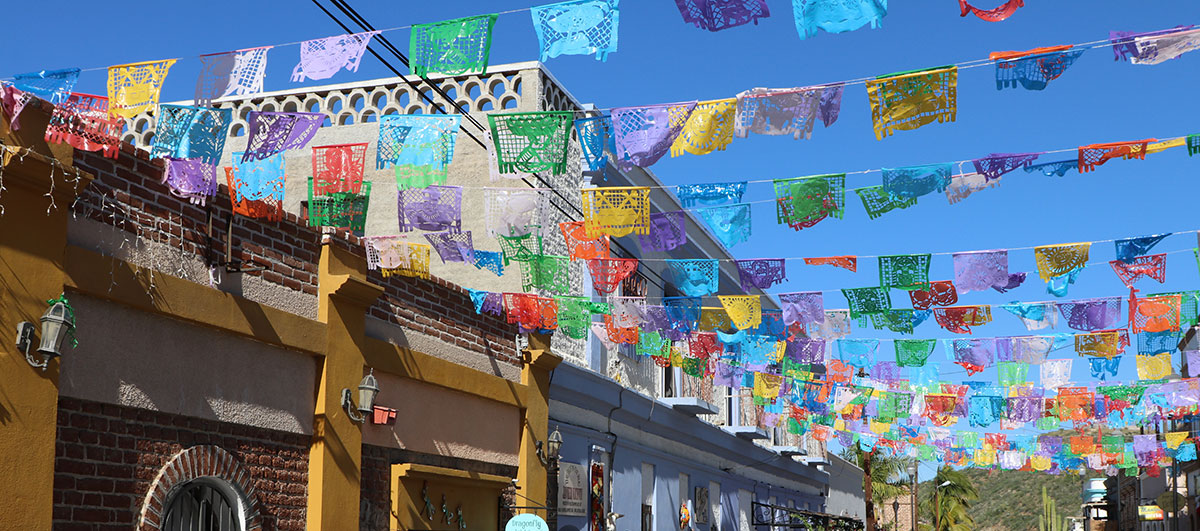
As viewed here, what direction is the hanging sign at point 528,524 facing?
toward the camera

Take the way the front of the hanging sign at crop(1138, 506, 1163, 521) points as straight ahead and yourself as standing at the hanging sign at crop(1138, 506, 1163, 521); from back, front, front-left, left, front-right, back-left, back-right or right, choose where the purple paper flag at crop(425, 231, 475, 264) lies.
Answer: front

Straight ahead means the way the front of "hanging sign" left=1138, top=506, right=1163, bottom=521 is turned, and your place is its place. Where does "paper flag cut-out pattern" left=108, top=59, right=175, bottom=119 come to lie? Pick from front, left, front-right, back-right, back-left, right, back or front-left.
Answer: front

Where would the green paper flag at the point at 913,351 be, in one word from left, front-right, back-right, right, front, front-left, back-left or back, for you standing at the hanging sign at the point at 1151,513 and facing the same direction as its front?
front

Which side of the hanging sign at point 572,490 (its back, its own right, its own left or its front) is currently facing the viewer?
front

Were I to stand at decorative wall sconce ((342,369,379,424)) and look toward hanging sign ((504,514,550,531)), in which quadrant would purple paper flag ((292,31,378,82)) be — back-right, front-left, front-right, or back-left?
back-right

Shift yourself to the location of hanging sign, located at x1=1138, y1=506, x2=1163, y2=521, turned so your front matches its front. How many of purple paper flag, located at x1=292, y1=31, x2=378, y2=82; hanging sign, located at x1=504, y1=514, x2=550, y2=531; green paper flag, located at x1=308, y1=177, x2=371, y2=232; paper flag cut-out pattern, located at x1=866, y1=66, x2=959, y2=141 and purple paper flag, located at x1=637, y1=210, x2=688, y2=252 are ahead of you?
5

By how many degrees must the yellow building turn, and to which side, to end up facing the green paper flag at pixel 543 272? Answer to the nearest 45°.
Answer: approximately 90° to its left

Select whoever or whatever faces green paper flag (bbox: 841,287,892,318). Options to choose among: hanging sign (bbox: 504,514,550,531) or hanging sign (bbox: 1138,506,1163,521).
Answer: hanging sign (bbox: 1138,506,1163,521)

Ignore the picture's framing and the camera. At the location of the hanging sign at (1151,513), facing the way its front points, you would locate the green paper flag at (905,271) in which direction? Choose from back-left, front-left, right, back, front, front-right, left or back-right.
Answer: front

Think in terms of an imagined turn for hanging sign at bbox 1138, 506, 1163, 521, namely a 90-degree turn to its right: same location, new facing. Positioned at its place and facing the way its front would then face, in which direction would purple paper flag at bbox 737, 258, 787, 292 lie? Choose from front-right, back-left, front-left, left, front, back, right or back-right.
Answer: left

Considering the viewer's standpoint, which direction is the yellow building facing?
facing the viewer and to the right of the viewer

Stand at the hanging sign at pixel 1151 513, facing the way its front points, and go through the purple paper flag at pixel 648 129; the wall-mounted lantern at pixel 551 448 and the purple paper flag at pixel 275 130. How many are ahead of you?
3

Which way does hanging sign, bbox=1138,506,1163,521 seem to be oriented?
toward the camera

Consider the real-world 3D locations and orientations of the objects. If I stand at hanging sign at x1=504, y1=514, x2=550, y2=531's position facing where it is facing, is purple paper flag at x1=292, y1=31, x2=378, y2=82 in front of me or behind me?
in front
